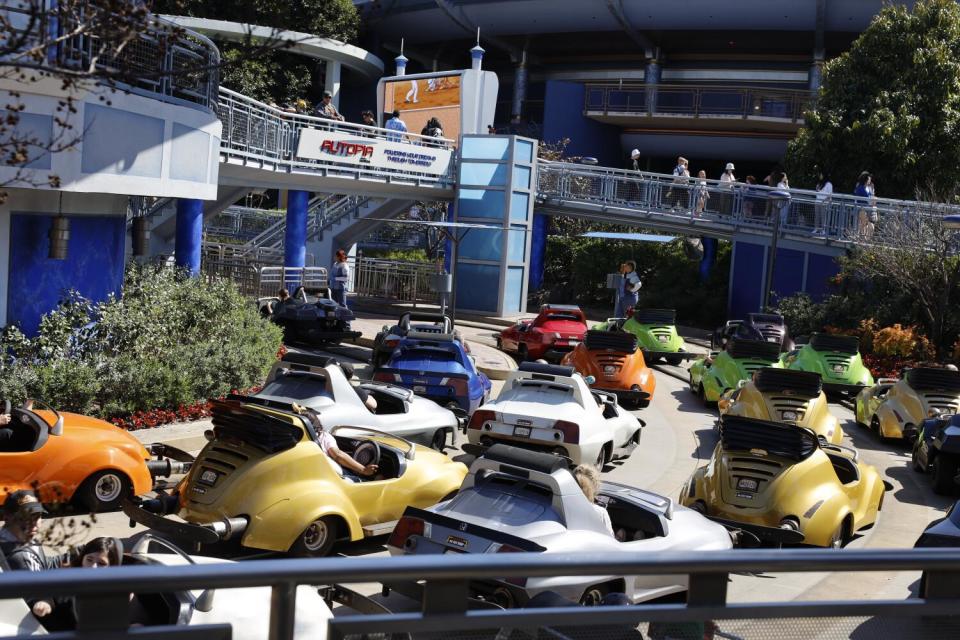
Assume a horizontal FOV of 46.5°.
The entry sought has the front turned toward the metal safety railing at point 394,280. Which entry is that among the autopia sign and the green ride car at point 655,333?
the green ride car

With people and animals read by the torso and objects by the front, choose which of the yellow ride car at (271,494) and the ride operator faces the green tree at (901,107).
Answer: the yellow ride car

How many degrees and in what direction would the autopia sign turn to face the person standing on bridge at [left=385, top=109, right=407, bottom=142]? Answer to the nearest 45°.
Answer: approximately 180°

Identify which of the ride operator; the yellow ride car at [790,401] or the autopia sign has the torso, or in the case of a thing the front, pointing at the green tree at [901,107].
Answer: the yellow ride car

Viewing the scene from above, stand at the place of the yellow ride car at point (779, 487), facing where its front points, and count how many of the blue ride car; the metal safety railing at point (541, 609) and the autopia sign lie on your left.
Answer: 2

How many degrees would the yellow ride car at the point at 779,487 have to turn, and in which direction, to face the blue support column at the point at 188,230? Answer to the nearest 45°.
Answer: approximately 90° to its left

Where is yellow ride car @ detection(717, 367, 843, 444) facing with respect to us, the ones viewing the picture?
facing away from the viewer

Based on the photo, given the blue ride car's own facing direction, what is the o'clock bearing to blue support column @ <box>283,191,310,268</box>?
The blue support column is roughly at 10 o'clock from the blue ride car.

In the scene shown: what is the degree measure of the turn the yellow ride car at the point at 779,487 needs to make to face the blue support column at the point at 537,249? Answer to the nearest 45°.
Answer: approximately 45° to its left
